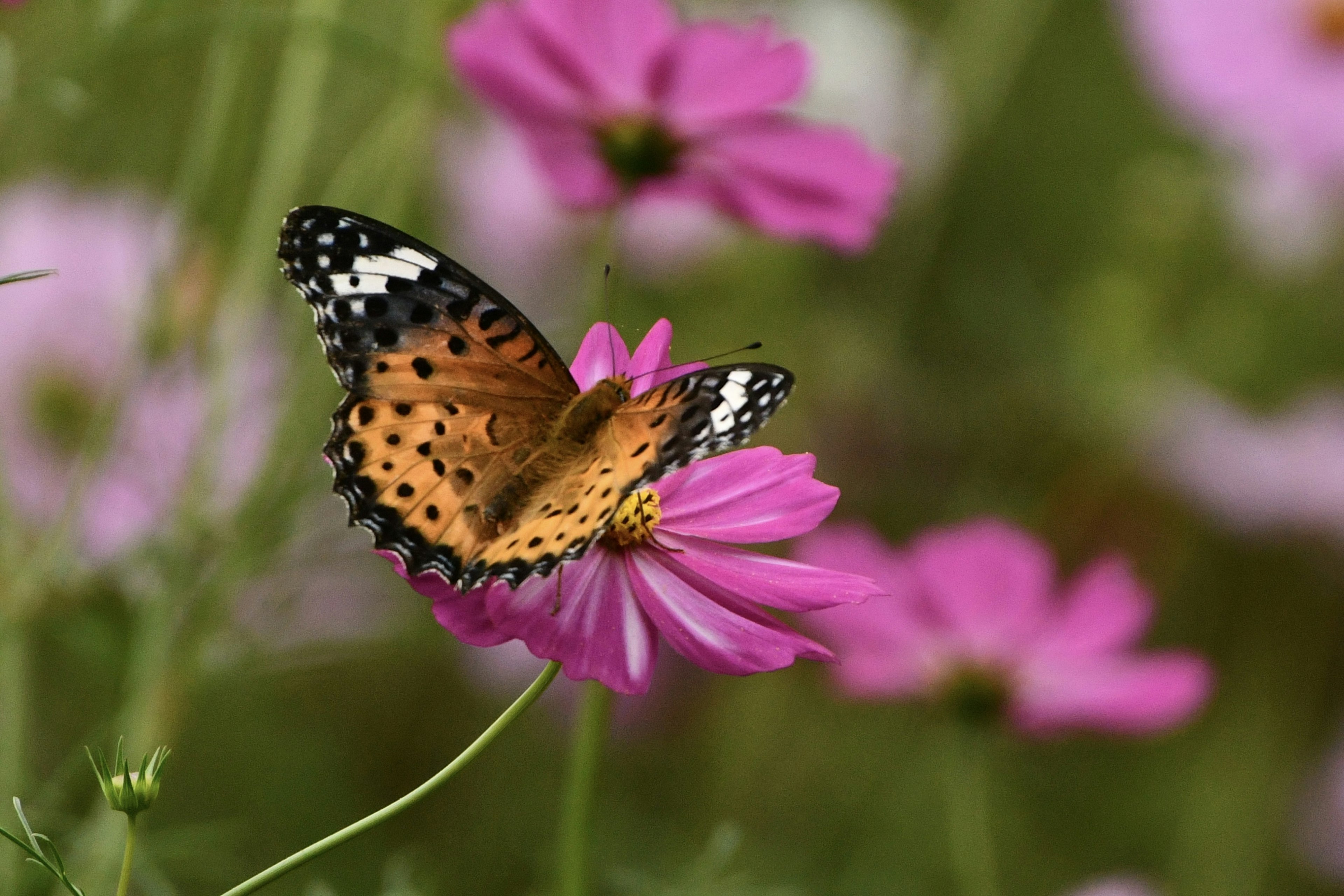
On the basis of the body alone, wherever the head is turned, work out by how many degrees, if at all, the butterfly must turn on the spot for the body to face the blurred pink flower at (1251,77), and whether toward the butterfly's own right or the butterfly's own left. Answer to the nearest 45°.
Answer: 0° — it already faces it

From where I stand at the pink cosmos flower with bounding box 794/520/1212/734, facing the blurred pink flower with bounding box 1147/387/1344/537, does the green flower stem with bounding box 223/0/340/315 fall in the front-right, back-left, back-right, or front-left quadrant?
back-left

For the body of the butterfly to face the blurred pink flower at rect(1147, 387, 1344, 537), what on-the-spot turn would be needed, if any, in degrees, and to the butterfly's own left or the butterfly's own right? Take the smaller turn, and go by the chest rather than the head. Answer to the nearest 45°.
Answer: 0° — it already faces it

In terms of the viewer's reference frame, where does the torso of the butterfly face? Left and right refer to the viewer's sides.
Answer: facing away from the viewer and to the right of the viewer
